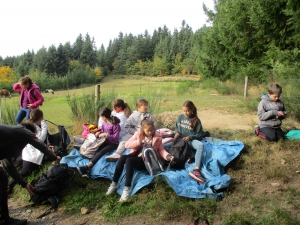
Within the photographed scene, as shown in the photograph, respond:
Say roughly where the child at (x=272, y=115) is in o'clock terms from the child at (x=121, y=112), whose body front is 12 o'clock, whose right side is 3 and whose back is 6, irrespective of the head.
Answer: the child at (x=272, y=115) is roughly at 8 o'clock from the child at (x=121, y=112).

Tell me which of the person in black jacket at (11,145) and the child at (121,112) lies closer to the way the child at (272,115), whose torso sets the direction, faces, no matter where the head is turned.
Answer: the person in black jacket

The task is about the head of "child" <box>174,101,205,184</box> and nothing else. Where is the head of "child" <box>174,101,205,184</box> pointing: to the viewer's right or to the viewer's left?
to the viewer's left

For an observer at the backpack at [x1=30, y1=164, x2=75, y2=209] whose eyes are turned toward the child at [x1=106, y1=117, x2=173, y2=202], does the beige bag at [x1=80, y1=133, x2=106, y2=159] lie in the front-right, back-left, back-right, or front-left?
front-left

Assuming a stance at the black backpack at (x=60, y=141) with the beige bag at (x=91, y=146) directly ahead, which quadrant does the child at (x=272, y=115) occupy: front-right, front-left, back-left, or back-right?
front-left

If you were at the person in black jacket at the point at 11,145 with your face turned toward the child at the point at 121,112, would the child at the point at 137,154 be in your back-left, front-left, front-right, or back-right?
front-right
